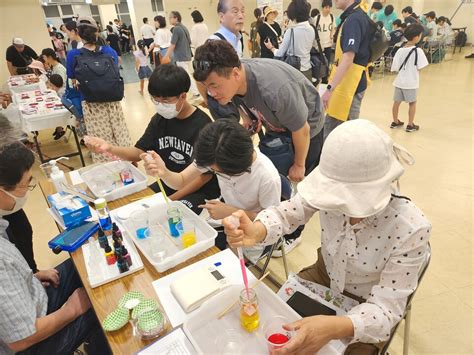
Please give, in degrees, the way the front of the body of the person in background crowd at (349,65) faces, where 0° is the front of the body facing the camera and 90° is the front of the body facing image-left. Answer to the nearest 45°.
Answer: approximately 90°

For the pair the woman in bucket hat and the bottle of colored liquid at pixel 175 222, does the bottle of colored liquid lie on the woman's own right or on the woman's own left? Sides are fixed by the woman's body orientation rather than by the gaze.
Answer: on the woman's own right

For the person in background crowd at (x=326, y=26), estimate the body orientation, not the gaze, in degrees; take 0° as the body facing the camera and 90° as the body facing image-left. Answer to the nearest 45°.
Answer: approximately 0°

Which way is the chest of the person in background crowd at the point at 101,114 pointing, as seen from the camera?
away from the camera

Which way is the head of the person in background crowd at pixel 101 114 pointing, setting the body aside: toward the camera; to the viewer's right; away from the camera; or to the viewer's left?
away from the camera

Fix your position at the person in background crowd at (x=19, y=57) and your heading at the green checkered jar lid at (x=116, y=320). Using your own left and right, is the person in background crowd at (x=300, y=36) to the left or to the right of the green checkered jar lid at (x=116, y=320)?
left
